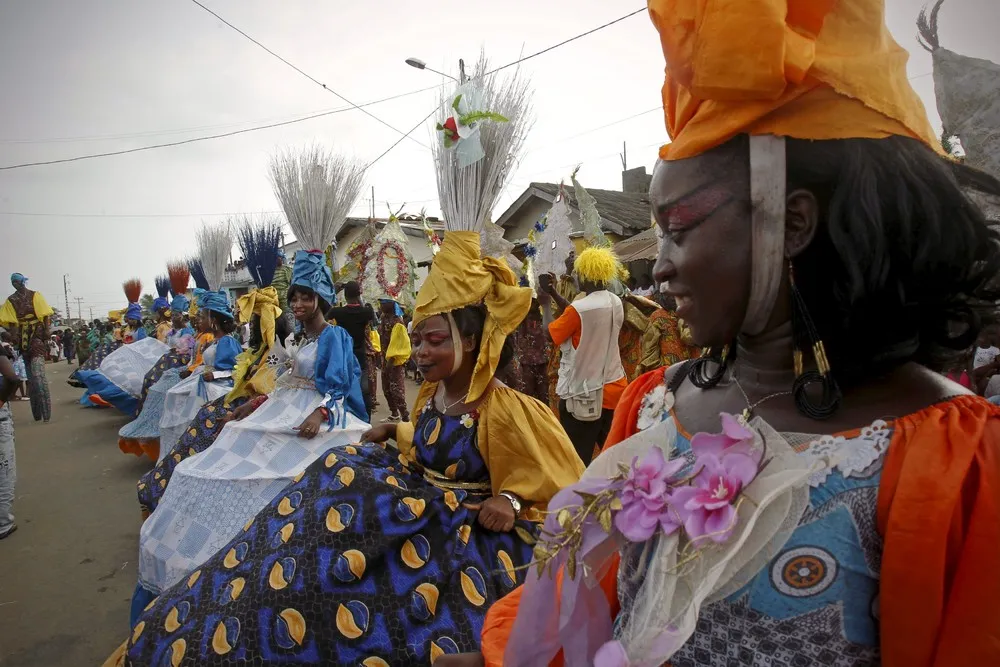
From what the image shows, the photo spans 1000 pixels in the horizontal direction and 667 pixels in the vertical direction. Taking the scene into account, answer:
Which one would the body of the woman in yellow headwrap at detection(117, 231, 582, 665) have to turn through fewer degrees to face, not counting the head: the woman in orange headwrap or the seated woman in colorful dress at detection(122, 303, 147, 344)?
the woman in orange headwrap

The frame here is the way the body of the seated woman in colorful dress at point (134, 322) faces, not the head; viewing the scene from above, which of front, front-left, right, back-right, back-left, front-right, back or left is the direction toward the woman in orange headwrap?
front-left

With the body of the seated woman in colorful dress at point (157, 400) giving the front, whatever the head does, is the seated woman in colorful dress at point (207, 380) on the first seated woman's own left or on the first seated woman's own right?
on the first seated woman's own left

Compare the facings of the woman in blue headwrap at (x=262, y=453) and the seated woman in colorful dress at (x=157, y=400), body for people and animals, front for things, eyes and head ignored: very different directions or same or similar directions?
same or similar directions

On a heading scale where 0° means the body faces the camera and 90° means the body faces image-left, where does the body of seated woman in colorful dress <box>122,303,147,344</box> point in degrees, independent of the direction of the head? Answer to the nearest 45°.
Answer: approximately 45°

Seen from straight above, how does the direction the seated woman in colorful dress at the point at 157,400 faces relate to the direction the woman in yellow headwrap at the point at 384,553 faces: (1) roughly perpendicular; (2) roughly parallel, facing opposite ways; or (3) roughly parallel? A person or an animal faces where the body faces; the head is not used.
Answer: roughly parallel

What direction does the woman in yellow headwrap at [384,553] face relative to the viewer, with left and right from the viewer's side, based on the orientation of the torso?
facing the viewer and to the left of the viewer

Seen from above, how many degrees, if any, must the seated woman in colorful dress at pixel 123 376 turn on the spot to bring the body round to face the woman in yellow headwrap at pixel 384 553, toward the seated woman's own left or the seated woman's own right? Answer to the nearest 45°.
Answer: approximately 45° to the seated woman's own left

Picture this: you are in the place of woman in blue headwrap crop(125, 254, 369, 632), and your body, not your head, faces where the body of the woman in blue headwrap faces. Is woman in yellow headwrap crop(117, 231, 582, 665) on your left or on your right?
on your left

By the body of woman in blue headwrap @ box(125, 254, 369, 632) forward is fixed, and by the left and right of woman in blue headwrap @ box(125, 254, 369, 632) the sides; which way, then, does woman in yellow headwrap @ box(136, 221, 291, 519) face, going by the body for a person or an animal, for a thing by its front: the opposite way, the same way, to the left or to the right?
the same way
